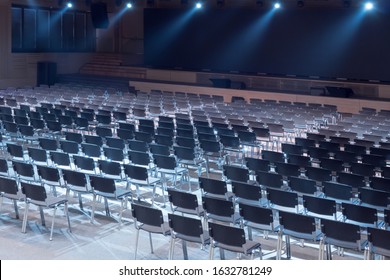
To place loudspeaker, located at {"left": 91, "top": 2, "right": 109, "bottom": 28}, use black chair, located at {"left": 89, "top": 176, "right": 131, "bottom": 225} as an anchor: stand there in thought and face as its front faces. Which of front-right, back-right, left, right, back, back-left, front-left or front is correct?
front-left

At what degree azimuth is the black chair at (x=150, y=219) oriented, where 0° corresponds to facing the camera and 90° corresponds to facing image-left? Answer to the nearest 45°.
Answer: approximately 225°

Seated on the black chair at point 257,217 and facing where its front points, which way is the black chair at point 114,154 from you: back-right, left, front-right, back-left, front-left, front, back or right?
left

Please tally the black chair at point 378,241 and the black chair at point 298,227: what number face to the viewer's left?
0

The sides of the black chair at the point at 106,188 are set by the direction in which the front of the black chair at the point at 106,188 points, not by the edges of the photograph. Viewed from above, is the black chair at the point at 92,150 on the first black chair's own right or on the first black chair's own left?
on the first black chair's own left

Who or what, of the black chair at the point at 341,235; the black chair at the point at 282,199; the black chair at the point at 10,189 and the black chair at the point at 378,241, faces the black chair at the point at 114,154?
the black chair at the point at 10,189

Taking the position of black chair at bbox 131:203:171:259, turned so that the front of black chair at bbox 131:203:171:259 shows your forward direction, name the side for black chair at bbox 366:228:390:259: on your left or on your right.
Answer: on your right

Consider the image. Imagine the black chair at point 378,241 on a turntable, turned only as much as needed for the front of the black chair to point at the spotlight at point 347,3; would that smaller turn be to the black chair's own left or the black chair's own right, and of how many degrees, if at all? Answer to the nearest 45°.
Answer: approximately 45° to the black chair's own left

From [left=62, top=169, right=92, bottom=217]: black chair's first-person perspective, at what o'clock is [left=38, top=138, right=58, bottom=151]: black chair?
[left=38, top=138, right=58, bottom=151]: black chair is roughly at 10 o'clock from [left=62, top=169, right=92, bottom=217]: black chair.

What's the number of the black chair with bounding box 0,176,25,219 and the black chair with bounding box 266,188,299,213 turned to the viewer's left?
0

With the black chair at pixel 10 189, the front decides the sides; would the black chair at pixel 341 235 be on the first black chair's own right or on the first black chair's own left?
on the first black chair's own right

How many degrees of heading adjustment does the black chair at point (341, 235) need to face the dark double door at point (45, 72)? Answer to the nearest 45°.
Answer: approximately 90° to its left

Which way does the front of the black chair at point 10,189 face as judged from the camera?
facing away from the viewer and to the right of the viewer
